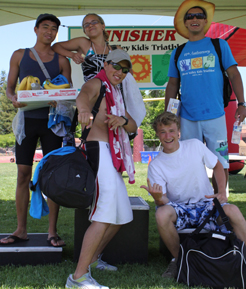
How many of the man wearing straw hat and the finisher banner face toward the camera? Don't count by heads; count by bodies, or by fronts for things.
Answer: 2

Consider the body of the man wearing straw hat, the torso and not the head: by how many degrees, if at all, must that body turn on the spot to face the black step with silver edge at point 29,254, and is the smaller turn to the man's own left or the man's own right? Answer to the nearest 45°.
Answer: approximately 45° to the man's own right

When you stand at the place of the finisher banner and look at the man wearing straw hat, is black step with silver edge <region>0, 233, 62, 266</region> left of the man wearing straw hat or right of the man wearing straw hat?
right

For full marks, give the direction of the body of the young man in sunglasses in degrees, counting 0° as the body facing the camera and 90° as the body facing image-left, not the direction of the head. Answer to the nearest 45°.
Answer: approximately 315°

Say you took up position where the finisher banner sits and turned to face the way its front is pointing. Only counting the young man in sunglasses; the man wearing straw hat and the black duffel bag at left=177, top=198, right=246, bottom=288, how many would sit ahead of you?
3

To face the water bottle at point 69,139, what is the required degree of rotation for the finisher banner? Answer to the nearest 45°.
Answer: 0° — it already faces it

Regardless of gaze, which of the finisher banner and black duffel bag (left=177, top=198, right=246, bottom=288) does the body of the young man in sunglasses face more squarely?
the black duffel bag

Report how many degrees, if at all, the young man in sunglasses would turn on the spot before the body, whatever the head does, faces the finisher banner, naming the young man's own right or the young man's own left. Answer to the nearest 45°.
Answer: approximately 135° to the young man's own left

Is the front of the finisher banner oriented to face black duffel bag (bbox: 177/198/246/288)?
yes
